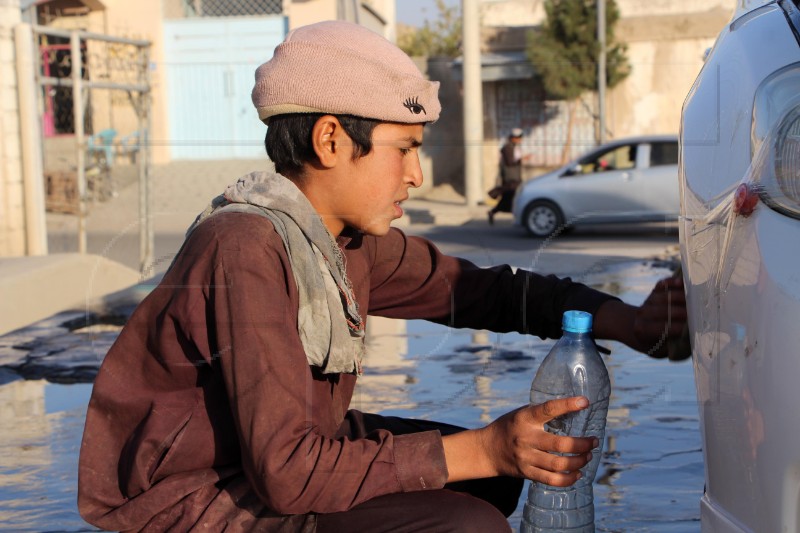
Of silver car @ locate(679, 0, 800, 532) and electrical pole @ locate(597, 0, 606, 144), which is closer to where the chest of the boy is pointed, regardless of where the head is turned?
the silver car

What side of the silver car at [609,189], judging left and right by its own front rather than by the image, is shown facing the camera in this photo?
left

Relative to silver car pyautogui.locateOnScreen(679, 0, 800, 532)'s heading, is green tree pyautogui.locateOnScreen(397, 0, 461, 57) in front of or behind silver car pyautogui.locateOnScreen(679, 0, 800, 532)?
behind

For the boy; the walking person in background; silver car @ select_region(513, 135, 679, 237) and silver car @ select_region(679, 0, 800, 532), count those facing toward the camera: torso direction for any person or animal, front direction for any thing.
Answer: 1

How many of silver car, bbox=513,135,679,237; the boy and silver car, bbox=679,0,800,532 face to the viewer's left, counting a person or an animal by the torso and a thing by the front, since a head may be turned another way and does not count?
1

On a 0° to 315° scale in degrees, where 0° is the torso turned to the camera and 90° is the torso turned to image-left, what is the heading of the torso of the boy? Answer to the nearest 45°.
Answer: approximately 270°

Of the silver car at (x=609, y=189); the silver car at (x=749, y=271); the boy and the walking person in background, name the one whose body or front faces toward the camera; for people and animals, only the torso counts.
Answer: the silver car at (x=749, y=271)

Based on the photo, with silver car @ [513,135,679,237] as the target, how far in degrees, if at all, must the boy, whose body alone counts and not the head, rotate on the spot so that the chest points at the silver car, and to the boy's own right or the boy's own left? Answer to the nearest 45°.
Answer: approximately 90° to the boy's own left
